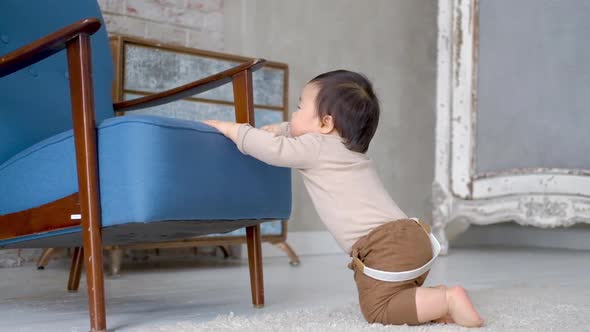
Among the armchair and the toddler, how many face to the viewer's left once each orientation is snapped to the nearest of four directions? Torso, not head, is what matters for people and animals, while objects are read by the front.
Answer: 1

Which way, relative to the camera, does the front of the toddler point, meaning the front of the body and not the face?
to the viewer's left

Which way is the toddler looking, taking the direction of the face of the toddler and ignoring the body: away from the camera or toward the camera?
away from the camera

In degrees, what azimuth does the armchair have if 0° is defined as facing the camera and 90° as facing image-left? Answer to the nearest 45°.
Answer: approximately 315°

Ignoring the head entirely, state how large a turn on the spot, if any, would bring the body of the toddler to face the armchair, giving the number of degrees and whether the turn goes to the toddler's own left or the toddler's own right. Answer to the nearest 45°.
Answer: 0° — they already face it
